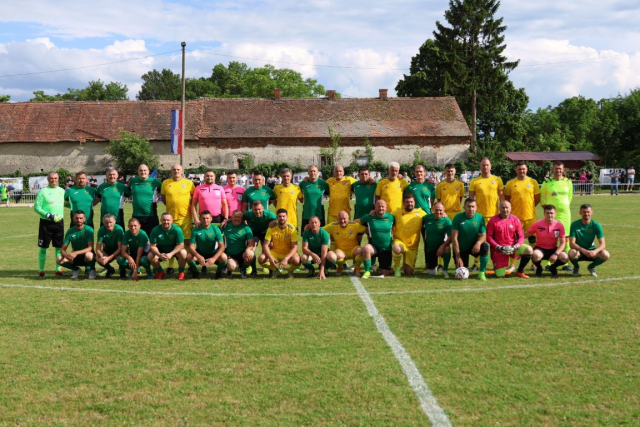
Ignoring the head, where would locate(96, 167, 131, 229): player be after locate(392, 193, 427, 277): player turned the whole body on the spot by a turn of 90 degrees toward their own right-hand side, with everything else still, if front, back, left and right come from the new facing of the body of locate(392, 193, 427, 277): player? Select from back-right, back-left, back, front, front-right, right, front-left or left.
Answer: front

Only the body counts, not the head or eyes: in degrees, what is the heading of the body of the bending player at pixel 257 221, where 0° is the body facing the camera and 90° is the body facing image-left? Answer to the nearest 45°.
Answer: approximately 0°

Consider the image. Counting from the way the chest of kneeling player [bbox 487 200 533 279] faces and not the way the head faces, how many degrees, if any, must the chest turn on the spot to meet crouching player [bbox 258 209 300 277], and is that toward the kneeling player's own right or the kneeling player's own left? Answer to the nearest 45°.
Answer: approximately 90° to the kneeling player's own right

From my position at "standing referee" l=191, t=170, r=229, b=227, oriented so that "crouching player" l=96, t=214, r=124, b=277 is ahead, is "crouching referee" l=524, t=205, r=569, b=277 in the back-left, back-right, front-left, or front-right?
back-left

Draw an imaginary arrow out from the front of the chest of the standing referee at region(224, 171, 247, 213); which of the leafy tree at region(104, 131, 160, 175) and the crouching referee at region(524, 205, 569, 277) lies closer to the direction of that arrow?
the crouching referee

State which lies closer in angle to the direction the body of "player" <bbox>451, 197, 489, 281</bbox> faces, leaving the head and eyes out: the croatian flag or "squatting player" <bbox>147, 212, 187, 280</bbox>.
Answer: the squatting player
